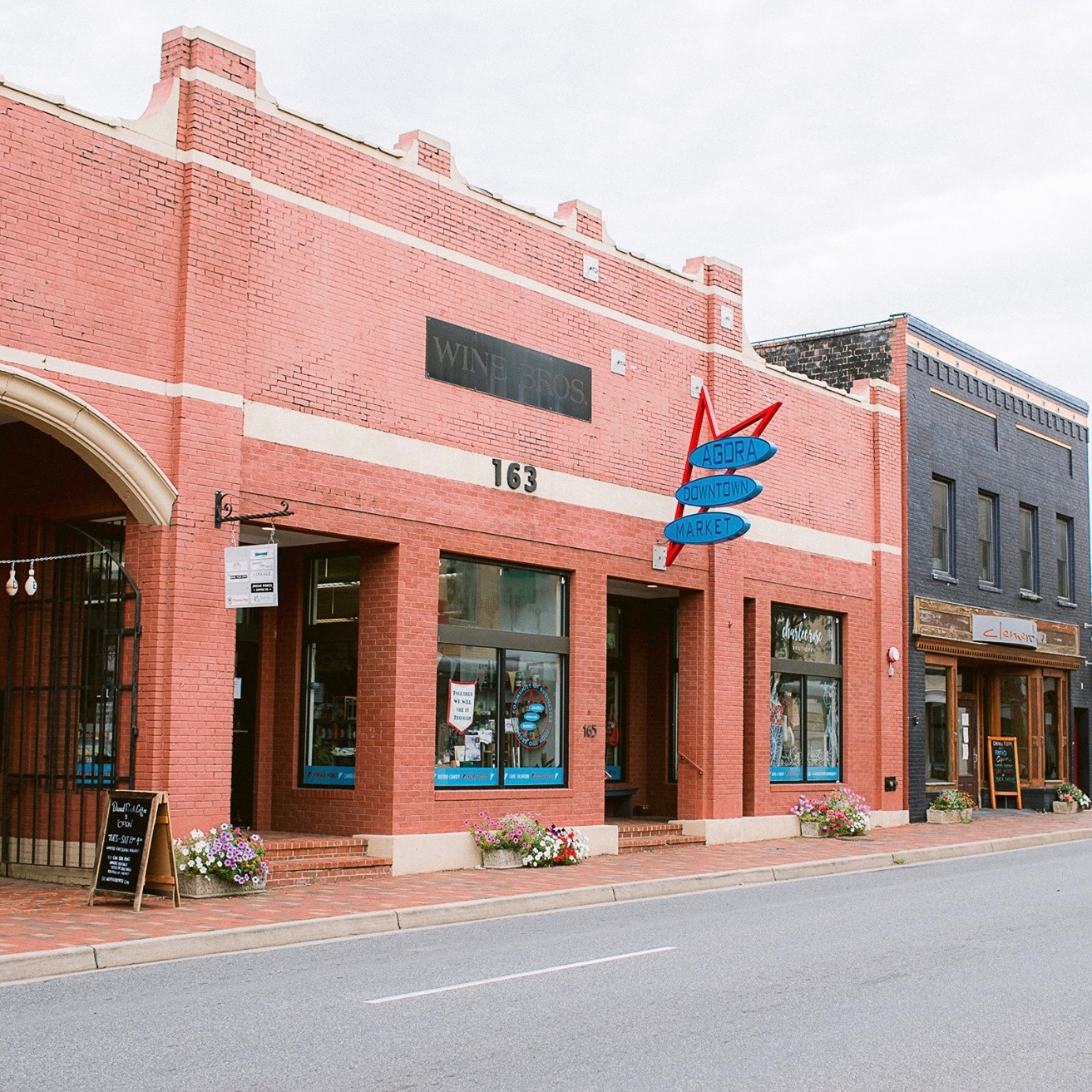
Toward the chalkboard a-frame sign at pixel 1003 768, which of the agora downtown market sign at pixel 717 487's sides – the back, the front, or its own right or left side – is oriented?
back

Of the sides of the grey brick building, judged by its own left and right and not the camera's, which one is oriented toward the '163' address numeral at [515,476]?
right

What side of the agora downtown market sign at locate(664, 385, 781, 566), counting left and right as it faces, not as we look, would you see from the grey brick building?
back

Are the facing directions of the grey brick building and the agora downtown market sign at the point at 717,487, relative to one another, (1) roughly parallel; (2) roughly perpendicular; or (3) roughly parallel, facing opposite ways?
roughly perpendicular

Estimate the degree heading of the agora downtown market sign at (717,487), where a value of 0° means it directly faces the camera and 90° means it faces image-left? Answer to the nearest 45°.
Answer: approximately 45°

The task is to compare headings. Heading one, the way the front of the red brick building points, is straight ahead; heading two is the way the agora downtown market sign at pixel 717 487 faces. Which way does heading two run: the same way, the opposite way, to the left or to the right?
to the right

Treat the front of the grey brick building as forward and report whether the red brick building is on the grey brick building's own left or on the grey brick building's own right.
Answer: on the grey brick building's own right

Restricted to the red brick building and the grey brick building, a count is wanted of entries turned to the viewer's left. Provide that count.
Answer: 0

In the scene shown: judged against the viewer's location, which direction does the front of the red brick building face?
facing the viewer and to the right of the viewer
